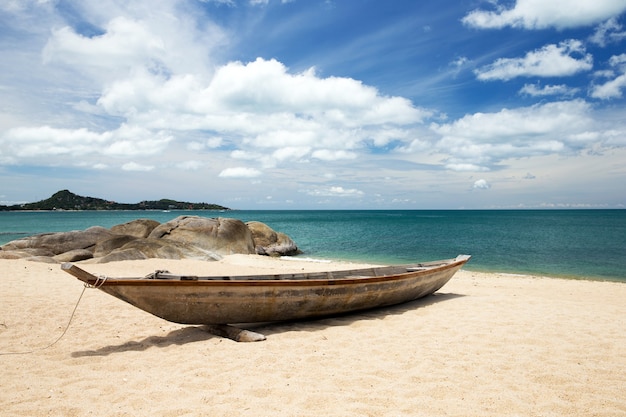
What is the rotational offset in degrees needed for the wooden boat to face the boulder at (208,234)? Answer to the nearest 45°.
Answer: approximately 90° to its right

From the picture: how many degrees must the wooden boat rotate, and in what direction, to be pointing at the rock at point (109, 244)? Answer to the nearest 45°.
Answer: approximately 45° to its right

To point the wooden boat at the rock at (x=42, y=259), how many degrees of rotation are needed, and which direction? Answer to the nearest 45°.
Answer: approximately 45° to its right

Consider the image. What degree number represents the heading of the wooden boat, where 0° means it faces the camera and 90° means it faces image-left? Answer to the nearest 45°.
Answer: approximately 90°

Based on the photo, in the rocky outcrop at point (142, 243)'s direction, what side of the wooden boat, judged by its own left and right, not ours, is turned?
right

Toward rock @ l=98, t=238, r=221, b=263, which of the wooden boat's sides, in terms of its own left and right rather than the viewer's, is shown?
right

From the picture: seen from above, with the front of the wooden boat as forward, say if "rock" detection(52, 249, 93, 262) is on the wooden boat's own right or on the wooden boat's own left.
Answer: on the wooden boat's own right

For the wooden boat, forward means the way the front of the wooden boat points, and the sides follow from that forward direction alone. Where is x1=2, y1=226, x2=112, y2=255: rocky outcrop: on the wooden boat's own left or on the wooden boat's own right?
on the wooden boat's own right

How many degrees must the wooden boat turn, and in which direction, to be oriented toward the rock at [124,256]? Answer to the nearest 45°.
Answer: approximately 45° to its right

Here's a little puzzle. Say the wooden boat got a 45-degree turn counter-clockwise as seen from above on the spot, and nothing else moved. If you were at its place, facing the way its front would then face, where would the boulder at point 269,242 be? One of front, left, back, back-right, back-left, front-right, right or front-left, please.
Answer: back-right
